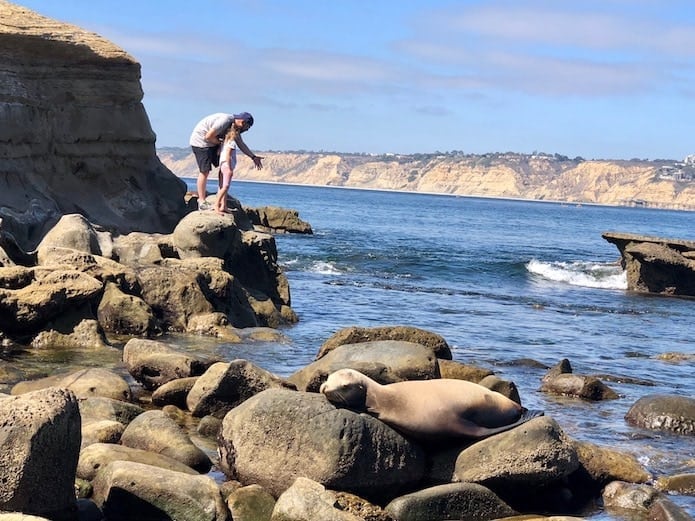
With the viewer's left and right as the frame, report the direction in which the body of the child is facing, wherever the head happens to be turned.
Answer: facing to the right of the viewer

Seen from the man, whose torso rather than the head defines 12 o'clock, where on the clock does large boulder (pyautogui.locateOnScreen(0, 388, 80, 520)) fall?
The large boulder is roughly at 3 o'clock from the man.

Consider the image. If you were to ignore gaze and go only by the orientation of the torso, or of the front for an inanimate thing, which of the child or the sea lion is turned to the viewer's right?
the child

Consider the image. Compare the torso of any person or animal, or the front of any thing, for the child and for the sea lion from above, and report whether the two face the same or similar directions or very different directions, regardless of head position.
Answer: very different directions

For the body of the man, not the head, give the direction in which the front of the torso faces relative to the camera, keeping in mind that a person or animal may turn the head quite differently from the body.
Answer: to the viewer's right

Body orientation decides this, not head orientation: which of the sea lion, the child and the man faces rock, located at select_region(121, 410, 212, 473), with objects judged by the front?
the sea lion

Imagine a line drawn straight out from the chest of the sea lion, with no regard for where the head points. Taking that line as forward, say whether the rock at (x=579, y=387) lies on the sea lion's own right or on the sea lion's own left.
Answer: on the sea lion's own right
